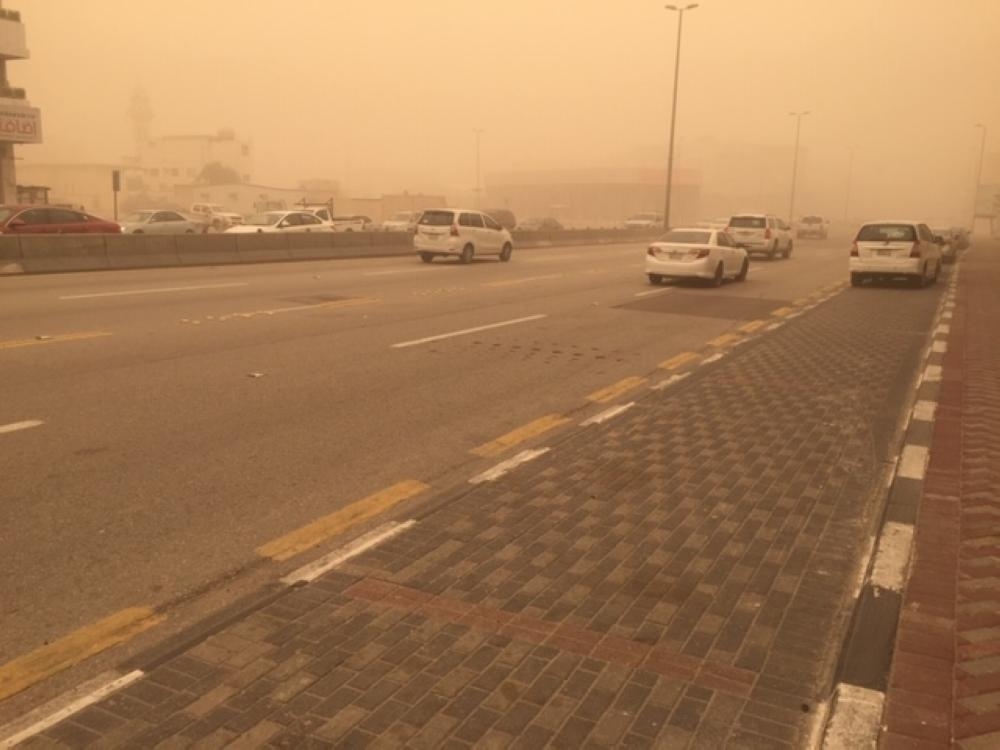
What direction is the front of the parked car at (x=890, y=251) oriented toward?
away from the camera

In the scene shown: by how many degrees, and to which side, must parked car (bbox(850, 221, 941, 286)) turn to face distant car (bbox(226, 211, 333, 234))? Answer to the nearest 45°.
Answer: approximately 90° to its left

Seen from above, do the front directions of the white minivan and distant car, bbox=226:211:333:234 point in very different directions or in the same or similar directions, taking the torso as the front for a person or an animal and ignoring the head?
very different directions

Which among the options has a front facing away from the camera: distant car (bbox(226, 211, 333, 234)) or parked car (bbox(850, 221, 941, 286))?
the parked car

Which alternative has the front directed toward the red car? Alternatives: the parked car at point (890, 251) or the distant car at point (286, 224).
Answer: the distant car

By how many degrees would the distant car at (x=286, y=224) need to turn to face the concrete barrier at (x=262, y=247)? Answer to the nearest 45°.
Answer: approximately 45° to its left

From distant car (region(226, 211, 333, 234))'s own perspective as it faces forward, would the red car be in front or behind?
in front

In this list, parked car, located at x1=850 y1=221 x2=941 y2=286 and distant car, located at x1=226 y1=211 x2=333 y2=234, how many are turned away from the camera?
1

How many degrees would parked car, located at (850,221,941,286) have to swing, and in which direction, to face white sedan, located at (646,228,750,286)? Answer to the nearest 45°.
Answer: approximately 135° to its left

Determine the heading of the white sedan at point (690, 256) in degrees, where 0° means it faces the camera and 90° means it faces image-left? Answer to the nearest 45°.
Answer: approximately 225°

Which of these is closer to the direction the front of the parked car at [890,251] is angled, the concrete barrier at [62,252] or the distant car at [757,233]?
the distant car

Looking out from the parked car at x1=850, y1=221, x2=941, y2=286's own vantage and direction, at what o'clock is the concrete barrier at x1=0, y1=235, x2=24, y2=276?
The concrete barrier is roughly at 8 o'clock from the parked car.
